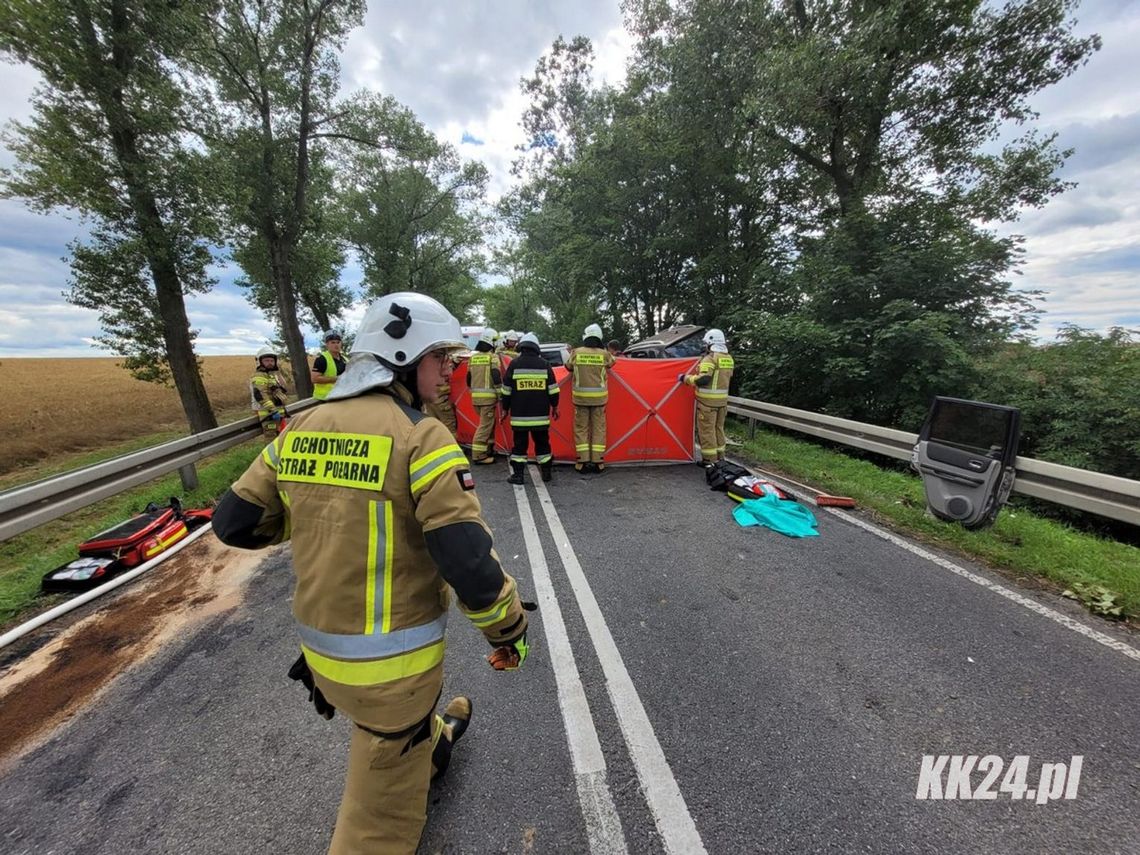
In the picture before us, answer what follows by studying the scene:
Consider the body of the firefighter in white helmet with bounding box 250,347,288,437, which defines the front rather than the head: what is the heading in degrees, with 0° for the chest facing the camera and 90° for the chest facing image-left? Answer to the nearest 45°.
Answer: approximately 0°

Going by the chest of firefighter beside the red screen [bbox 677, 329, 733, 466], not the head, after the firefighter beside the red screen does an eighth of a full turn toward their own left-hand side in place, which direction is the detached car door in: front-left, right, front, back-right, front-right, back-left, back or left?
back-left

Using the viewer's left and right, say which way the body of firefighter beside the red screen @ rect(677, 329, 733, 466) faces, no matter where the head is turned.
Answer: facing away from the viewer and to the left of the viewer

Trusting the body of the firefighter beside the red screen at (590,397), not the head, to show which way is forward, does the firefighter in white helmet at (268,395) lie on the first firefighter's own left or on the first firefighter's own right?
on the first firefighter's own left

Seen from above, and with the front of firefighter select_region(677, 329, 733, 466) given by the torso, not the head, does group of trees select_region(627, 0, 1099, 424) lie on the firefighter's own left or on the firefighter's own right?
on the firefighter's own right

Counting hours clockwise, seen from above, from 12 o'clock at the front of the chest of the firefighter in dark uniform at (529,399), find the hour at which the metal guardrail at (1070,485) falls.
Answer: The metal guardrail is roughly at 4 o'clock from the firefighter in dark uniform.

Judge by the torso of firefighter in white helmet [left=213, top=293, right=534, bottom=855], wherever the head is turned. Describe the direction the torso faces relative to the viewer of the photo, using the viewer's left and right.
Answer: facing away from the viewer and to the right of the viewer

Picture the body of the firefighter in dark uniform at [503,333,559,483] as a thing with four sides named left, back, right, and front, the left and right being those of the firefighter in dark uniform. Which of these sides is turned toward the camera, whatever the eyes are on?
back

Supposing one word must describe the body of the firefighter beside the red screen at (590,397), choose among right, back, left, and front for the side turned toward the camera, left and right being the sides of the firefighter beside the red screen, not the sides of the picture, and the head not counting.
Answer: back

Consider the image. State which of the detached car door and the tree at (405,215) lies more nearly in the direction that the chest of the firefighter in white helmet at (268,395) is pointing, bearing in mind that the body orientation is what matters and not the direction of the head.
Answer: the detached car door

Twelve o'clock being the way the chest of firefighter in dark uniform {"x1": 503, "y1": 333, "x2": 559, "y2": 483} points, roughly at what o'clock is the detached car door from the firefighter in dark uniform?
The detached car door is roughly at 4 o'clock from the firefighter in dark uniform.
